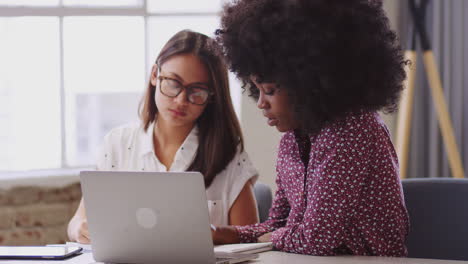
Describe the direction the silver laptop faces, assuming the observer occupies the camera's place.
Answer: facing away from the viewer and to the right of the viewer

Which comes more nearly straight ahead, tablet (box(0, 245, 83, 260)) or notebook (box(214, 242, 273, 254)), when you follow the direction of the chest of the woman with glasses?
the notebook

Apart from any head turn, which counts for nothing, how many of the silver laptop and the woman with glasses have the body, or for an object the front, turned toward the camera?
1

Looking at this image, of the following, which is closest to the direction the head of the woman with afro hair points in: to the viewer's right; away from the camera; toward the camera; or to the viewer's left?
to the viewer's left

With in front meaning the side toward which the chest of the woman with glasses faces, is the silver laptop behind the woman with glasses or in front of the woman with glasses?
in front

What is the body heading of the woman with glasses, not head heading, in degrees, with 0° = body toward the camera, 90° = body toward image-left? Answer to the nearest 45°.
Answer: approximately 0°
